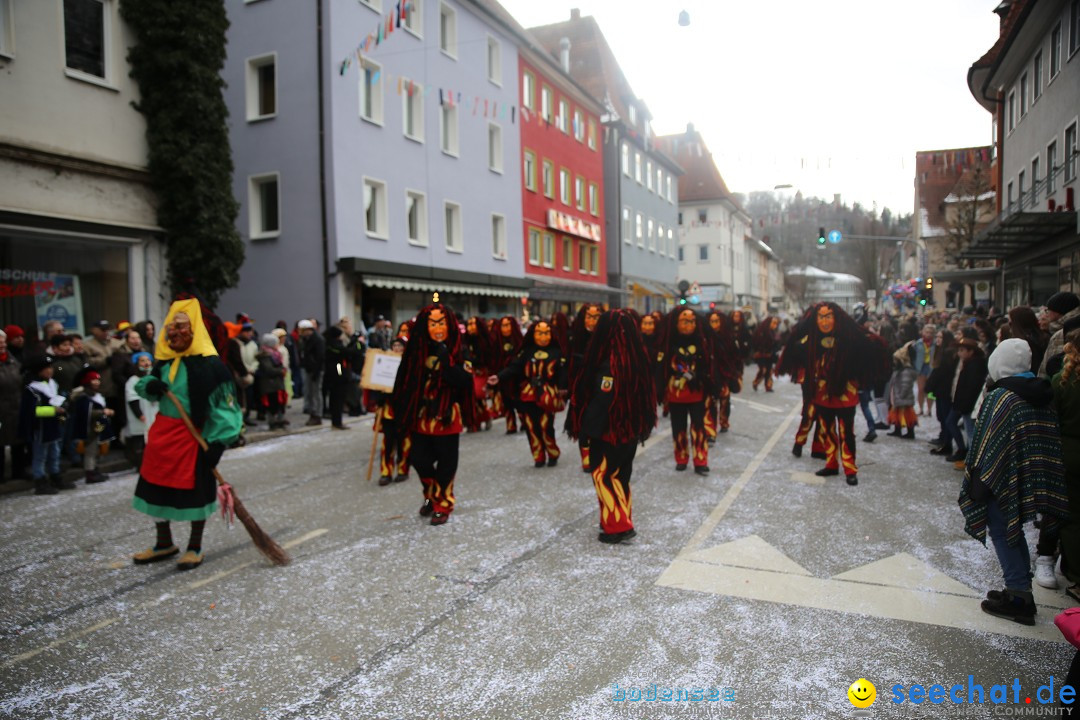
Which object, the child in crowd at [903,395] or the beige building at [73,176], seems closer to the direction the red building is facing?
the child in crowd

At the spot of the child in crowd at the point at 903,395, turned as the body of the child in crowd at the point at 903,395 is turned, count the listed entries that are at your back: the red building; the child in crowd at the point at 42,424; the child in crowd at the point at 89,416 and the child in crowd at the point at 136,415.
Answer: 0

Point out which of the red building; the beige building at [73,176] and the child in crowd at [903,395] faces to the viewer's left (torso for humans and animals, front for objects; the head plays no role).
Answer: the child in crowd

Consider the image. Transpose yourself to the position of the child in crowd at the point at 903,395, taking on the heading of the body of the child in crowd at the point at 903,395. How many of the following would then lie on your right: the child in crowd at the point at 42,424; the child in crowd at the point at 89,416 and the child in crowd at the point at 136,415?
0

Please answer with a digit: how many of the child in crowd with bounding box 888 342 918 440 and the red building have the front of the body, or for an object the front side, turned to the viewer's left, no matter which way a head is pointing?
1

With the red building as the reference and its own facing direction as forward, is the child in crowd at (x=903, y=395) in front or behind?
in front

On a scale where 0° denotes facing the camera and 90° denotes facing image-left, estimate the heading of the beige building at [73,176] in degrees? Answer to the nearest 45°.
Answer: approximately 315°

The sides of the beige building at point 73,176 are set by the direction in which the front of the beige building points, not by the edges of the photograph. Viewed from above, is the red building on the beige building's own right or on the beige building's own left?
on the beige building's own left

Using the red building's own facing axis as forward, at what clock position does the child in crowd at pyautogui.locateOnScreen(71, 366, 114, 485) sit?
The child in crowd is roughly at 2 o'clock from the red building.

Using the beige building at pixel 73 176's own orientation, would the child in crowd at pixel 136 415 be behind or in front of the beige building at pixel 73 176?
in front

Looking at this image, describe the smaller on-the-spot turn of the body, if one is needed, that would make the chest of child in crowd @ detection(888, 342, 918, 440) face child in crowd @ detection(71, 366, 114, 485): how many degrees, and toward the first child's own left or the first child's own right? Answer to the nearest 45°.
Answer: approximately 45° to the first child's own left

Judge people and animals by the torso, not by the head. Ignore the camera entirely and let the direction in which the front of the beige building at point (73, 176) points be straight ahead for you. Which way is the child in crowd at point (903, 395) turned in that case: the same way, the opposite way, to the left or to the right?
the opposite way

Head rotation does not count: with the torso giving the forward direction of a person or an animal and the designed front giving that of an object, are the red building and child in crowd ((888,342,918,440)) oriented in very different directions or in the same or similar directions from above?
very different directions

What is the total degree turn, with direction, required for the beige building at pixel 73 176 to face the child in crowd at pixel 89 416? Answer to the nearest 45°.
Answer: approximately 45° to its right

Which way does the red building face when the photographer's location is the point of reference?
facing the viewer and to the right of the viewer

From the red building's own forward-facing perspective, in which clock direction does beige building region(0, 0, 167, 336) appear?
The beige building is roughly at 2 o'clock from the red building.

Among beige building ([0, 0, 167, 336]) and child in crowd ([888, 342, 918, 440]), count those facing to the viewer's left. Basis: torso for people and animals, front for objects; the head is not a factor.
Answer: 1

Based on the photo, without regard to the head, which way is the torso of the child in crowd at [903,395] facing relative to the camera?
to the viewer's left

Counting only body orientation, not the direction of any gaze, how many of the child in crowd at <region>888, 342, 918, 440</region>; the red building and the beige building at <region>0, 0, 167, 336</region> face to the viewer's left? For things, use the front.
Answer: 1

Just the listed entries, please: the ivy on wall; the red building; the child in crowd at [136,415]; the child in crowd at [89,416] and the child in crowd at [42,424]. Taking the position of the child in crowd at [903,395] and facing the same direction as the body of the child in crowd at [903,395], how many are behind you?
0
